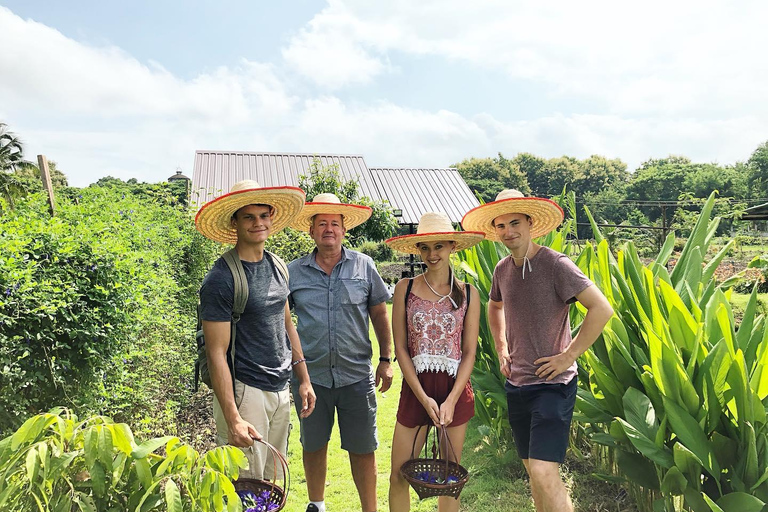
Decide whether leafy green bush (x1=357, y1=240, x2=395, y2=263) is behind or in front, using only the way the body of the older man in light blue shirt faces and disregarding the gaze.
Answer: behind

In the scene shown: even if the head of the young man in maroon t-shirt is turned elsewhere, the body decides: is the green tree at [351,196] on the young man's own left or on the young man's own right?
on the young man's own right

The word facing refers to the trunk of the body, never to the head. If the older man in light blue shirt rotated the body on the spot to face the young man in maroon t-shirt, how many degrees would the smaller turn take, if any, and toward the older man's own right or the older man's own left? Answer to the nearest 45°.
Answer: approximately 45° to the older man's own left

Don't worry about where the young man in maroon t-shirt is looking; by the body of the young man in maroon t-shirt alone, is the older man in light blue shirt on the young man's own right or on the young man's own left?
on the young man's own right

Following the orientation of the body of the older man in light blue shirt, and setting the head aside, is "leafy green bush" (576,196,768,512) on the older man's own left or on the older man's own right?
on the older man's own left

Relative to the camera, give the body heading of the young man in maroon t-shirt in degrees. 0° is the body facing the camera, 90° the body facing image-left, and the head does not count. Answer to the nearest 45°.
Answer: approximately 45°

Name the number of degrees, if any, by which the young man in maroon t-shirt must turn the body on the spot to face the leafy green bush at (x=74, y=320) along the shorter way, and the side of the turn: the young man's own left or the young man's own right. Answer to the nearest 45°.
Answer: approximately 45° to the young man's own right

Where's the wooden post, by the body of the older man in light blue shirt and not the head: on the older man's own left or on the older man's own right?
on the older man's own right

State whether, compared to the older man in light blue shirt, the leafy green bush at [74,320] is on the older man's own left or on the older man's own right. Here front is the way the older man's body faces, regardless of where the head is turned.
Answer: on the older man's own right
